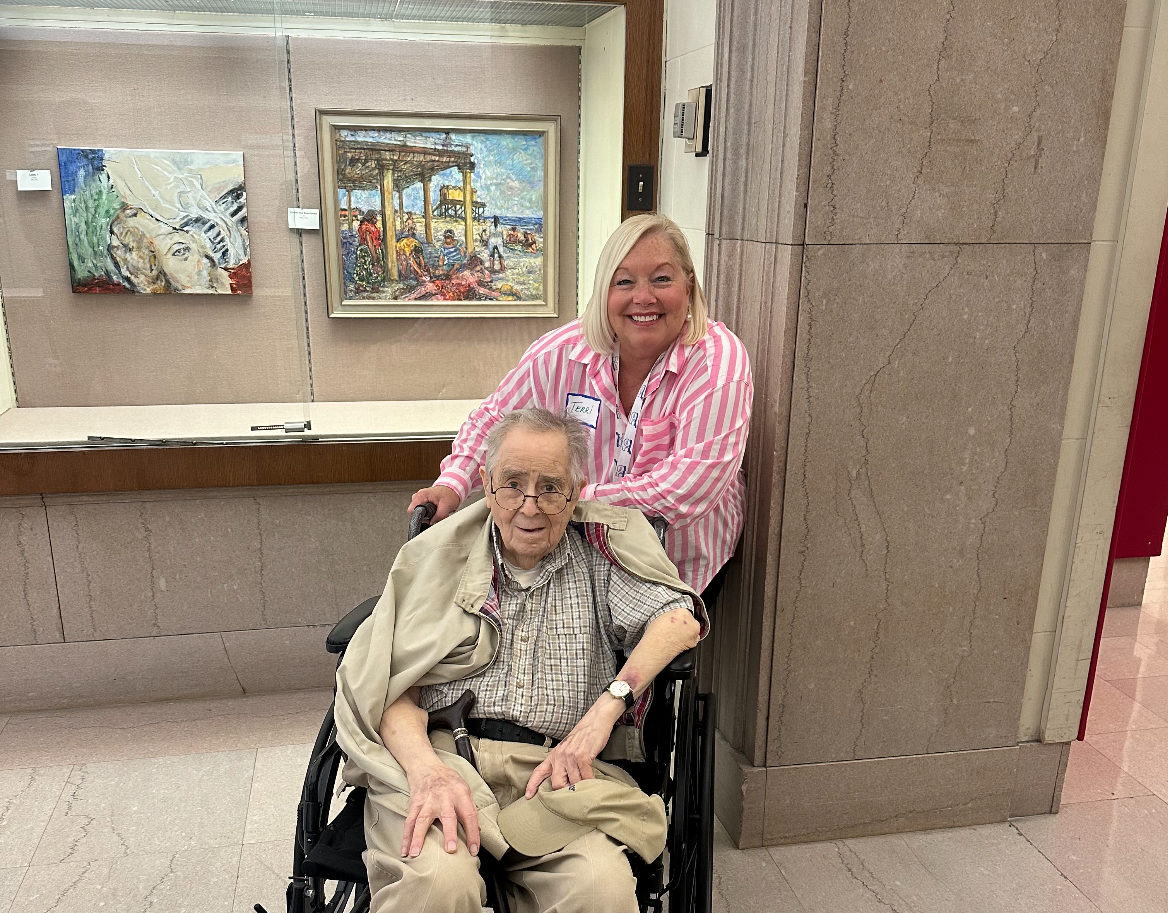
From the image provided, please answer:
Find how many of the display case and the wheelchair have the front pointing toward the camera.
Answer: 2

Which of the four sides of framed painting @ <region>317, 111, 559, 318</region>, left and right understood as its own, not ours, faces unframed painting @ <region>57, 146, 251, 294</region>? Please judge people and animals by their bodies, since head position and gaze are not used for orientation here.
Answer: right

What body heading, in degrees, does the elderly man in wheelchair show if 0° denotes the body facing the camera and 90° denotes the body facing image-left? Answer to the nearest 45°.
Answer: approximately 0°

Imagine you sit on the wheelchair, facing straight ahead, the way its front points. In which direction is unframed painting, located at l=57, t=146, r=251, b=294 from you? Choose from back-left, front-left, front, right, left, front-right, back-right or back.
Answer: back-right

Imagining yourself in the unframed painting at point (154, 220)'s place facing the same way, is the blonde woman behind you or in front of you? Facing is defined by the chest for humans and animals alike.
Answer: in front

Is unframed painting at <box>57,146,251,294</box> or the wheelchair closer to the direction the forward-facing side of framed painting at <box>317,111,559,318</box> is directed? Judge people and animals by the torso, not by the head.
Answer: the wheelchair

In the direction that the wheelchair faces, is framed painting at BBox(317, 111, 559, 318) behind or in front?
behind

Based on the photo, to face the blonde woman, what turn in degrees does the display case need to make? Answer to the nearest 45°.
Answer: approximately 45° to its left

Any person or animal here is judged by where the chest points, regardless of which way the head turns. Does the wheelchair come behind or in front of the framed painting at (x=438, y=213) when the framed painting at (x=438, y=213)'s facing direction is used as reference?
in front

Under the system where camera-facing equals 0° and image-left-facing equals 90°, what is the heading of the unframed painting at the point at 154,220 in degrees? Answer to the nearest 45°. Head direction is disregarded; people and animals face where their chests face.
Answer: approximately 0°

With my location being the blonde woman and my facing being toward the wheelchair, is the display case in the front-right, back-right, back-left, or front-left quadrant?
back-right

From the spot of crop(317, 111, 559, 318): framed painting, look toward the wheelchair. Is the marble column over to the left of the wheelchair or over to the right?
left
